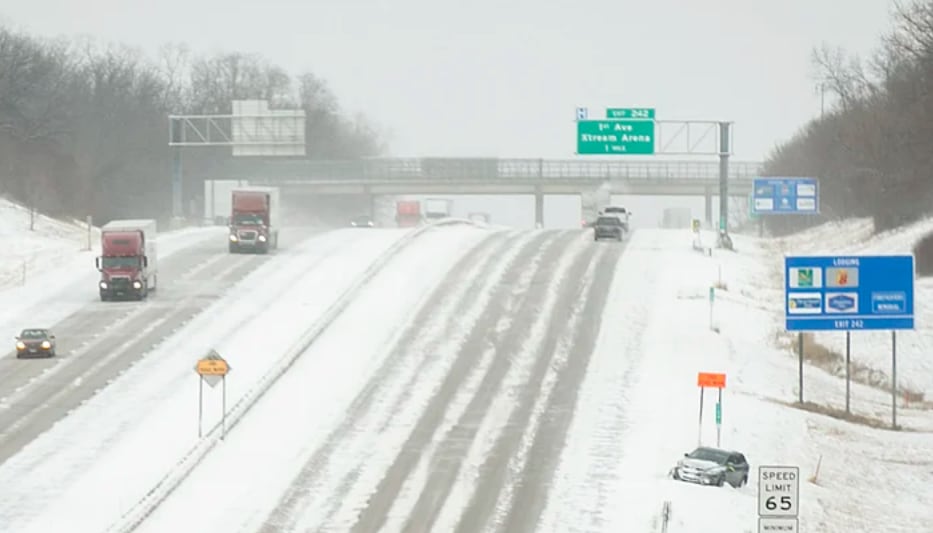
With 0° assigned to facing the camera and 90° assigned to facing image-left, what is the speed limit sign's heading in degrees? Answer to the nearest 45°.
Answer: approximately 0°
